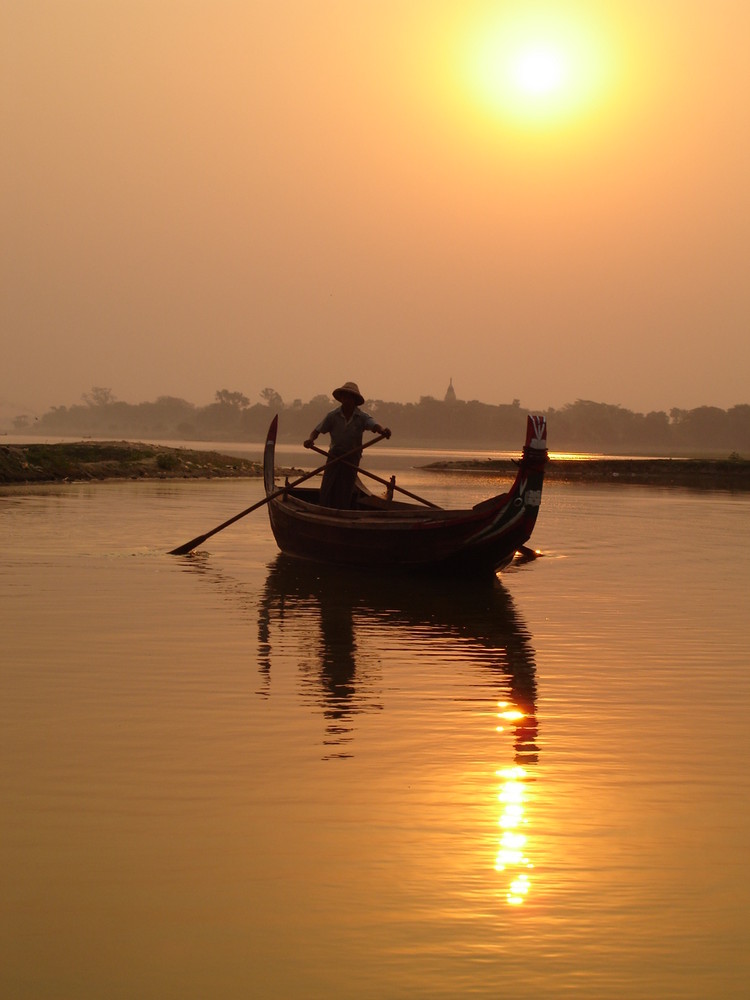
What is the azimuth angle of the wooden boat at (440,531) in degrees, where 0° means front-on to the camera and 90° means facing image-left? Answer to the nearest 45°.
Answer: approximately 315°
